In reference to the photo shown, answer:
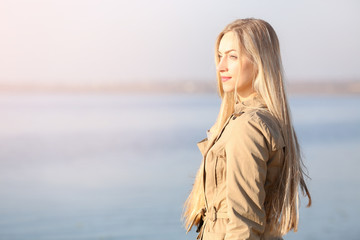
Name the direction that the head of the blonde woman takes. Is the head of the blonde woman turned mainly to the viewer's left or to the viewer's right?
to the viewer's left

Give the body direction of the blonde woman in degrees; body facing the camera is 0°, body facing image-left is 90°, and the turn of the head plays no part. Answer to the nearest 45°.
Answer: approximately 90°
